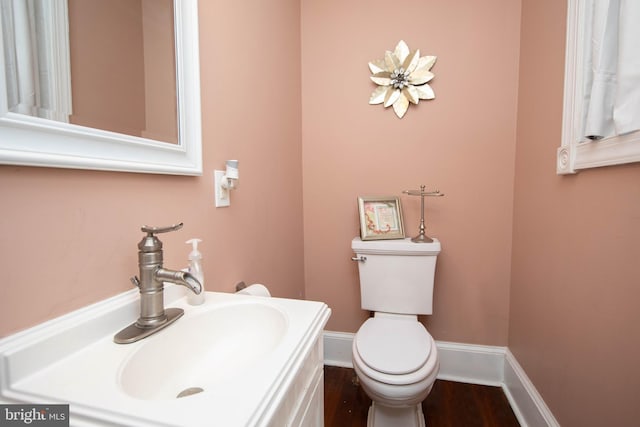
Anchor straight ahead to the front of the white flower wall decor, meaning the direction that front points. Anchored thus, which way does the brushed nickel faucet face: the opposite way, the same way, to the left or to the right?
to the left

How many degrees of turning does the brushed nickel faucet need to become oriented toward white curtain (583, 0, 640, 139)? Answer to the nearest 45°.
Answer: approximately 45° to its left

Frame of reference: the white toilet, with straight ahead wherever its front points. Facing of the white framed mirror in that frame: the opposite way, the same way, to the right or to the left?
to the left

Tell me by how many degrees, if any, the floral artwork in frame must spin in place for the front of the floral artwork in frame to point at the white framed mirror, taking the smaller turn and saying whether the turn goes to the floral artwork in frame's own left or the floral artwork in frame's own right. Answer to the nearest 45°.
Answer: approximately 45° to the floral artwork in frame's own right

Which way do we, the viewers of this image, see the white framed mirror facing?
facing the viewer and to the right of the viewer

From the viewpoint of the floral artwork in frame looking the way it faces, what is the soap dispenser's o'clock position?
The soap dispenser is roughly at 1 o'clock from the floral artwork in frame.

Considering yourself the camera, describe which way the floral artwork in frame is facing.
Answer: facing the viewer

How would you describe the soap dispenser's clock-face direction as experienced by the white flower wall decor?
The soap dispenser is roughly at 1 o'clock from the white flower wall decor.

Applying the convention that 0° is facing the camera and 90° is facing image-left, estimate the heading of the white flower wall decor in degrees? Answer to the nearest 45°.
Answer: approximately 0°

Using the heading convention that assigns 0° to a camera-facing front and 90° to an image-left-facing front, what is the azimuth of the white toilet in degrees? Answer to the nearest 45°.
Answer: approximately 0°

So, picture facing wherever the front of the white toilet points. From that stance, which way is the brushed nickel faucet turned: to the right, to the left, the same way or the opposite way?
to the left

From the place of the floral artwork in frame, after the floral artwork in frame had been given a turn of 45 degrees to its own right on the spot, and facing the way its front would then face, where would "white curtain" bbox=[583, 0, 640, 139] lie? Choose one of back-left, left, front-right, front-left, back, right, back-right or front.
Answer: left
